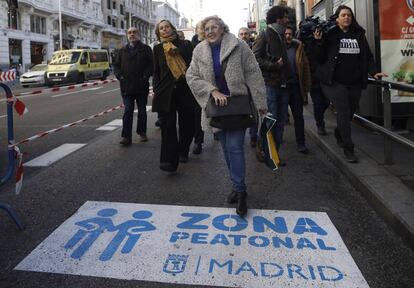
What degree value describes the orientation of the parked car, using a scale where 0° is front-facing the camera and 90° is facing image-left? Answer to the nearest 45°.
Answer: approximately 45°

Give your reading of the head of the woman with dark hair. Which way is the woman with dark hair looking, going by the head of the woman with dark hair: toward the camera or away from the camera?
toward the camera

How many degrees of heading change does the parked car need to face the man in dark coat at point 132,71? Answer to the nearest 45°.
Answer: approximately 45° to its left

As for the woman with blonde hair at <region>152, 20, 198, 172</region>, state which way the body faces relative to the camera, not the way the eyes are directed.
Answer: toward the camera

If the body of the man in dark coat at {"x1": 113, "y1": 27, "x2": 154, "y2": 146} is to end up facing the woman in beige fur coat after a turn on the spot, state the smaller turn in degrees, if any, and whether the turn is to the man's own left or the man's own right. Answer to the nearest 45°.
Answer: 0° — they already face them

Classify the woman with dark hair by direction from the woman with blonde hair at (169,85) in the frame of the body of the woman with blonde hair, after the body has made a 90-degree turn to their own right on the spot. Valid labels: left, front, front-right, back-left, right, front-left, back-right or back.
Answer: back

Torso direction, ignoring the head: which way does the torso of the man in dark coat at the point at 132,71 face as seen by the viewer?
toward the camera
